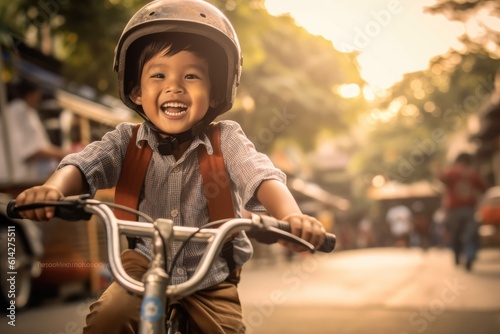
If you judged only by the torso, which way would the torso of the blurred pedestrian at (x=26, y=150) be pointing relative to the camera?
to the viewer's right

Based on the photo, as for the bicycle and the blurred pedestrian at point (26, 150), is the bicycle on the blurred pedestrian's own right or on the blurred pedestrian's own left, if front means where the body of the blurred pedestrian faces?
on the blurred pedestrian's own right

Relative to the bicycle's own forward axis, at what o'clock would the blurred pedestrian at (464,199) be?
The blurred pedestrian is roughly at 7 o'clock from the bicycle.

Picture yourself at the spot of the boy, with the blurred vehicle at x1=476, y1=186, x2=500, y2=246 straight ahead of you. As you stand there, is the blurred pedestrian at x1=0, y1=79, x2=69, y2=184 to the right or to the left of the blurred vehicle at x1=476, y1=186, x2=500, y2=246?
left

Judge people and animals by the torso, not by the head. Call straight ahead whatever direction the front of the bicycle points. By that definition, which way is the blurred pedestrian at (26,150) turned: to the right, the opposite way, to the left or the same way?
to the left

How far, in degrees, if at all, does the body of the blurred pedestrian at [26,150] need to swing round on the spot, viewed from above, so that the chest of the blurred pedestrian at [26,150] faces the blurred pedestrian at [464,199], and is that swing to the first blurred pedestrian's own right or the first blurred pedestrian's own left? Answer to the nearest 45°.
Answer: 0° — they already face them

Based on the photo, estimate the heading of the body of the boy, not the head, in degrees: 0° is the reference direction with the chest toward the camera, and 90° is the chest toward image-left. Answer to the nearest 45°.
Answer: approximately 0°

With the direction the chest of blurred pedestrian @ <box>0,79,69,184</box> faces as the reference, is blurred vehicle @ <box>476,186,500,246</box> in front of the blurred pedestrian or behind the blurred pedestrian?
in front

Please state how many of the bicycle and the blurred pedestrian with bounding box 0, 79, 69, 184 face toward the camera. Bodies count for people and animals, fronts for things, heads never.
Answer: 1
